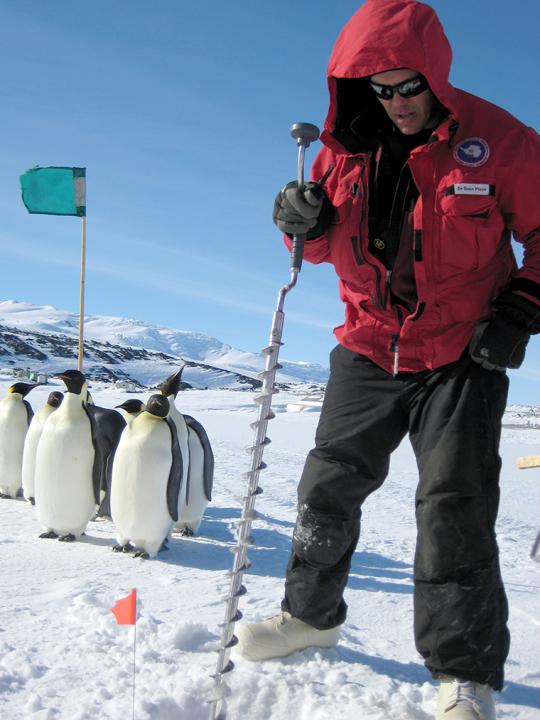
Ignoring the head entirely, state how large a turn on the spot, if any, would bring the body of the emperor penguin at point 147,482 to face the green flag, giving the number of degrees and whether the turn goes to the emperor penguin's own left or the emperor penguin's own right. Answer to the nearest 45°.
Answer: approximately 135° to the emperor penguin's own right

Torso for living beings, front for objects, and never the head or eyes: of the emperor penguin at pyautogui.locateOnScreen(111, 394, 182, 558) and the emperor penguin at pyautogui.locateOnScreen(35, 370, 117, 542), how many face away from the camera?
0

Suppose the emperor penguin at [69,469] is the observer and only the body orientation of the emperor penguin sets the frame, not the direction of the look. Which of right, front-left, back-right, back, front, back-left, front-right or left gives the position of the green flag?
back-right

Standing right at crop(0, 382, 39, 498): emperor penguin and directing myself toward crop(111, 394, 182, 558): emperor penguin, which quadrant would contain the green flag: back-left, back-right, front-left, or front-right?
back-left

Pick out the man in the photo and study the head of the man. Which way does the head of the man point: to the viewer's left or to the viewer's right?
to the viewer's left

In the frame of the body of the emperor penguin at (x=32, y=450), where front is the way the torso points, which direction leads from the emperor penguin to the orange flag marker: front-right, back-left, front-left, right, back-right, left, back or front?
front-left

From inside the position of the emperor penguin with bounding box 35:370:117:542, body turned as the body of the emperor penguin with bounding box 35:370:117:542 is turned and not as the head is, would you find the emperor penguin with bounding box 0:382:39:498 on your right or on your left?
on your right

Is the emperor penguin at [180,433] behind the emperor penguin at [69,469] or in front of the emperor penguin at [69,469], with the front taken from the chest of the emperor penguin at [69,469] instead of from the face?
behind

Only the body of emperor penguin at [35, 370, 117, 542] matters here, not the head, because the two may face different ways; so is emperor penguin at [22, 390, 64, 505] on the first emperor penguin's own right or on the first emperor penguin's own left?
on the first emperor penguin's own right

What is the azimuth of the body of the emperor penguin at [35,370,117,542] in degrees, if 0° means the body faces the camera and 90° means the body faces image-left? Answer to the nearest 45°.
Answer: approximately 45°
